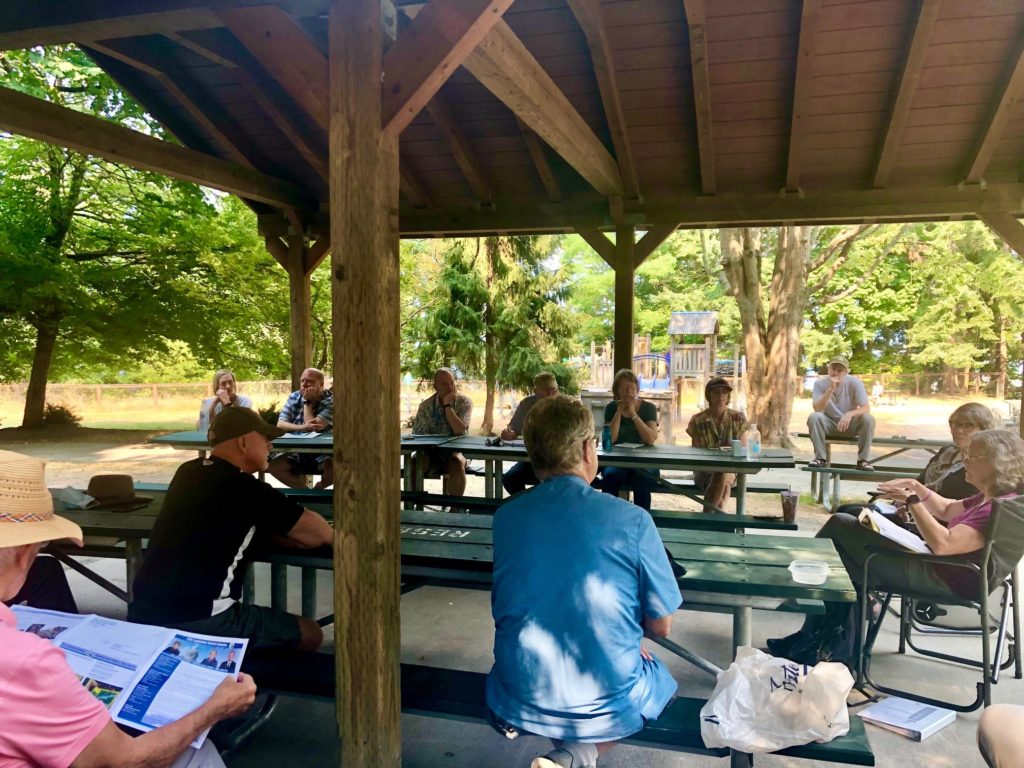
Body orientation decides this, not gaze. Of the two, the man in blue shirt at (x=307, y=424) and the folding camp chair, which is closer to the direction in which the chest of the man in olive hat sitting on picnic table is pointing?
the folding camp chair

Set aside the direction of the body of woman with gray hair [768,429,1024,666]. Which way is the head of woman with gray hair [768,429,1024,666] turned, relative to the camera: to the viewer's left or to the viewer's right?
to the viewer's left

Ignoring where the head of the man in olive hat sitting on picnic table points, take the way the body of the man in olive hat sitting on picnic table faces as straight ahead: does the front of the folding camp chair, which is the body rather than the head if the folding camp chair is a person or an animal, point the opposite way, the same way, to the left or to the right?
to the right

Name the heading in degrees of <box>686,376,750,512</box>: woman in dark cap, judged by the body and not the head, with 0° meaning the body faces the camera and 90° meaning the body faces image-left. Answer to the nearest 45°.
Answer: approximately 0°

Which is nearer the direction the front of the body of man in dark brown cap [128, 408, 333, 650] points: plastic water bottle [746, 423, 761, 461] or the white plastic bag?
the plastic water bottle

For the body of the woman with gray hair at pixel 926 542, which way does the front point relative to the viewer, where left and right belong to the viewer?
facing to the left of the viewer

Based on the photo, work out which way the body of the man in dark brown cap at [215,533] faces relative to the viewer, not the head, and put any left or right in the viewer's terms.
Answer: facing away from the viewer and to the right of the viewer

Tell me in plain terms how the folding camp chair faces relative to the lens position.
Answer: facing to the left of the viewer

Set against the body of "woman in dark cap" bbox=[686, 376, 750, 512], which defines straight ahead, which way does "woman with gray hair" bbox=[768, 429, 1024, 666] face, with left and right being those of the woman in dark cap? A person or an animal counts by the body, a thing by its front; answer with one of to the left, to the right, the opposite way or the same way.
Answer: to the right

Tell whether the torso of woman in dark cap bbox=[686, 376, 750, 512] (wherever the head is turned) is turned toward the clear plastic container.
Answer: yes
